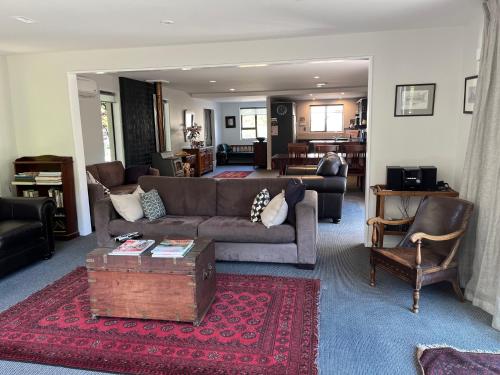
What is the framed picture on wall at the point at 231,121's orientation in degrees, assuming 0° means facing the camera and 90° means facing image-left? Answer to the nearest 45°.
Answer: approximately 0°

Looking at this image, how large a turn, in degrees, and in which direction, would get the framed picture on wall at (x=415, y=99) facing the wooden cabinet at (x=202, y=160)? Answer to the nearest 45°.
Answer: approximately 135° to its right

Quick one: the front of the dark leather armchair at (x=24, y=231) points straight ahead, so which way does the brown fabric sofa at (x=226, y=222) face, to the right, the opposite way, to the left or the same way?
to the right

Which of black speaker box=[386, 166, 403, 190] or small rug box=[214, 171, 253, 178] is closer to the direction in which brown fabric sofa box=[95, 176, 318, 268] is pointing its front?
the black speaker

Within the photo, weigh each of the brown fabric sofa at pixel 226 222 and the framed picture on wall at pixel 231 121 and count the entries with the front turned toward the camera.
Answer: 2

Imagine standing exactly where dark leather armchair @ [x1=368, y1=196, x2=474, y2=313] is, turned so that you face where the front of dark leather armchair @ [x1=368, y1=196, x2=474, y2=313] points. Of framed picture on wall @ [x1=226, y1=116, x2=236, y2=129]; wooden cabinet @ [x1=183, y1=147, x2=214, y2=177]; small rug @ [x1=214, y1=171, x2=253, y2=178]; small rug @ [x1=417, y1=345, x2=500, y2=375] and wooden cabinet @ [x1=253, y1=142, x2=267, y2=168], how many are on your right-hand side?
4
